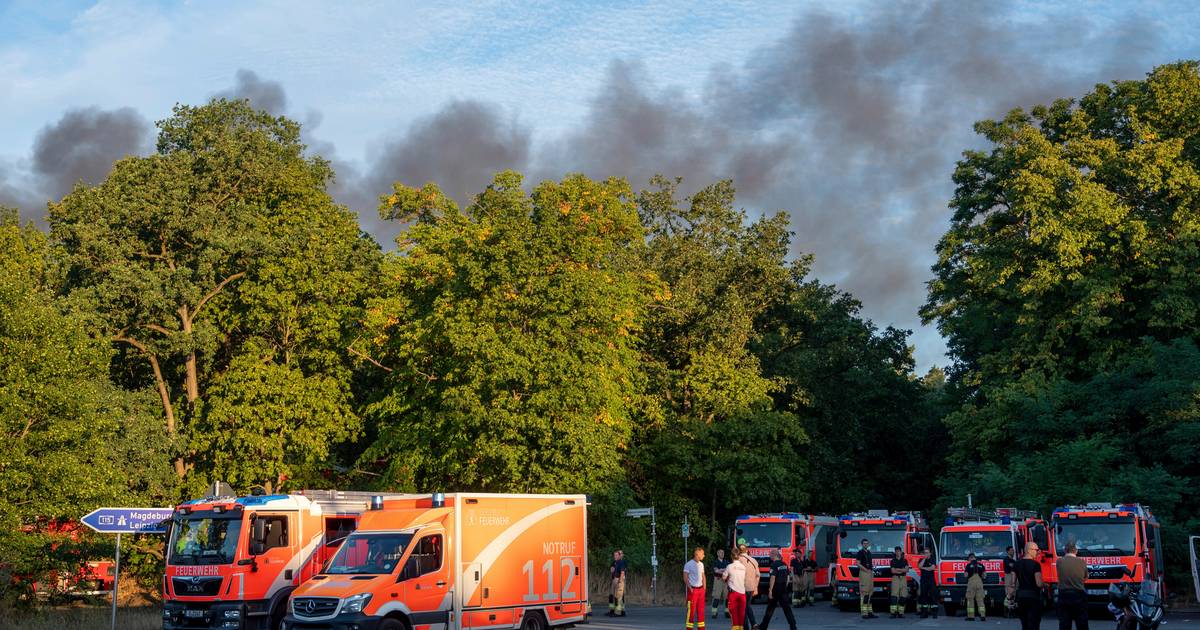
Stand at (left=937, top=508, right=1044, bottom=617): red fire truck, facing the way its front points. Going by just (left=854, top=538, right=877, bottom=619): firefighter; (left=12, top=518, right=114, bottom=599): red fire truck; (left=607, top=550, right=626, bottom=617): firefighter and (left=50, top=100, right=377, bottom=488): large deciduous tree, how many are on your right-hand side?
4

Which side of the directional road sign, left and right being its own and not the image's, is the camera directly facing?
front

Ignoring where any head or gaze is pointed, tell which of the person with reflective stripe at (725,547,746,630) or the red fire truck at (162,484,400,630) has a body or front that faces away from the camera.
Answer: the person with reflective stripe

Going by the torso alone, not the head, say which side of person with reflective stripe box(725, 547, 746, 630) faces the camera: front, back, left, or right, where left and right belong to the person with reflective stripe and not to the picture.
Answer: back

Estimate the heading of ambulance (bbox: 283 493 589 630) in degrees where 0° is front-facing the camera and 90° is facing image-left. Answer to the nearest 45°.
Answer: approximately 45°

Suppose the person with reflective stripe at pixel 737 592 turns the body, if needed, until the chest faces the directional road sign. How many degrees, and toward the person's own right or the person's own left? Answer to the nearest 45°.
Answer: approximately 90° to the person's own left

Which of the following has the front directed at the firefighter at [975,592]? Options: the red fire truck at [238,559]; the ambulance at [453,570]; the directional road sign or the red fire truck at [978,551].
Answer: the red fire truck at [978,551]

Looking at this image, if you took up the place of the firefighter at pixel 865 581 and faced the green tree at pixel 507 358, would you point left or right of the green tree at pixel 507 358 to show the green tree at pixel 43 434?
left

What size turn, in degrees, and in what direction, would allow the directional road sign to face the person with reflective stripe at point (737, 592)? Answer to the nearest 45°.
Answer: approximately 45° to its left

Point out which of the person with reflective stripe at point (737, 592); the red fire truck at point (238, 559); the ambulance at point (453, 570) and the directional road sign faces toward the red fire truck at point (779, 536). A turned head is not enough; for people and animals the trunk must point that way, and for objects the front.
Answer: the person with reflective stripe

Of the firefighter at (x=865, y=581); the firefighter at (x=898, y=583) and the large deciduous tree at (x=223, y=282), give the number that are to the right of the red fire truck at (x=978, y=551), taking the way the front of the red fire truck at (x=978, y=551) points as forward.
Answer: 3

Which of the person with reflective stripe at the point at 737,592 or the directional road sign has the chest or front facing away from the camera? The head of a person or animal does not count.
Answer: the person with reflective stripe

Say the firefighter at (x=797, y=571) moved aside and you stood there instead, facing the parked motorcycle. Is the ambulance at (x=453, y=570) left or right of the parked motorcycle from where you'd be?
right

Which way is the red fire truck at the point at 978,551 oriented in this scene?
toward the camera

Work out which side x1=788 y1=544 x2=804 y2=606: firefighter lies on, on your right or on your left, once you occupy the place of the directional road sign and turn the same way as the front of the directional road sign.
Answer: on your left

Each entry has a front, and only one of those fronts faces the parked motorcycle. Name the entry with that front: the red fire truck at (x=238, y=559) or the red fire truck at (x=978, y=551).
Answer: the red fire truck at (x=978, y=551)

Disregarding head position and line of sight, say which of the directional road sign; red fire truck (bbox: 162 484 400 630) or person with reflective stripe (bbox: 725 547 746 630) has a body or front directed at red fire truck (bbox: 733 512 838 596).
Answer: the person with reflective stripe

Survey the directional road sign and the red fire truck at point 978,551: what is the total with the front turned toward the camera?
2

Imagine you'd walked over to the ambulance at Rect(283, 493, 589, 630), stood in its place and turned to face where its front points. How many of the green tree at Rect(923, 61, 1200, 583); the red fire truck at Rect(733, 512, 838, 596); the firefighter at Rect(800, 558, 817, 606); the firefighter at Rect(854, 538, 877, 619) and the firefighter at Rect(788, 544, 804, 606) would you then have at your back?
5
